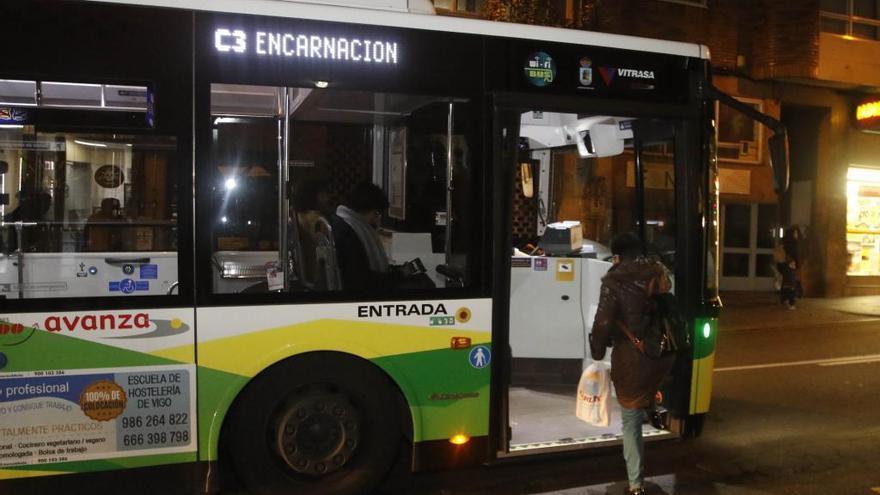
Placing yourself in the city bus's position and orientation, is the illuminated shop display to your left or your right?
on your left

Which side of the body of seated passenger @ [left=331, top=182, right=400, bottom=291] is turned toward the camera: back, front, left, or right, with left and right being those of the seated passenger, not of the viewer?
right

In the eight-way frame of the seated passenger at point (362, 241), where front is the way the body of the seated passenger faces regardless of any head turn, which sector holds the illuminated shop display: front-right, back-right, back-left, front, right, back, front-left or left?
front-left

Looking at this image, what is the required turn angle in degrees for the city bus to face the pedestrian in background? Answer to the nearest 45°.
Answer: approximately 45° to its left

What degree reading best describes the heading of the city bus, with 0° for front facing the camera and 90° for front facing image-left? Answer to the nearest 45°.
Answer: approximately 270°
